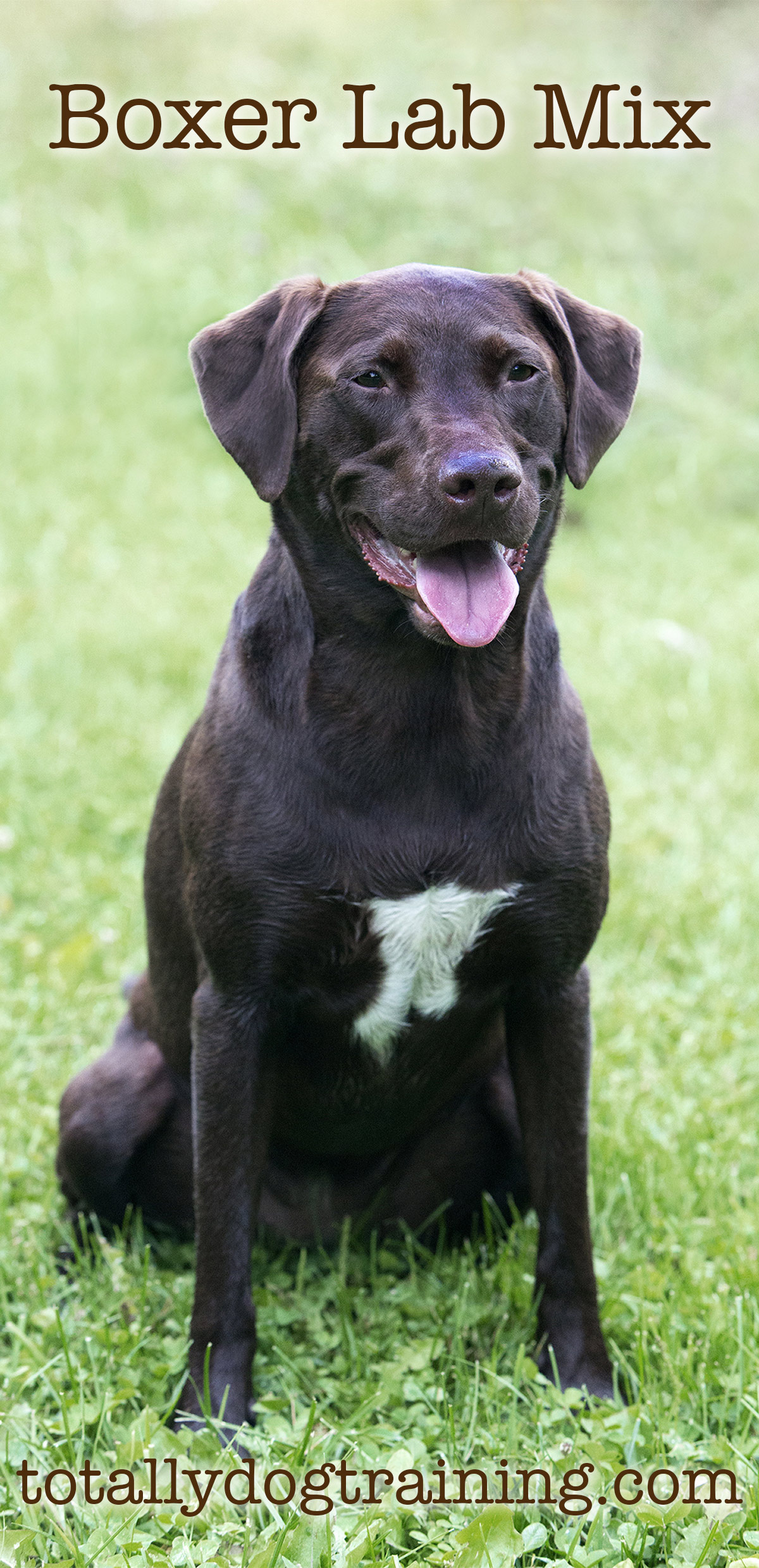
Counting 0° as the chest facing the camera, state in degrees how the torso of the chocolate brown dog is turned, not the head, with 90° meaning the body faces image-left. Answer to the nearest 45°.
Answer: approximately 0°
